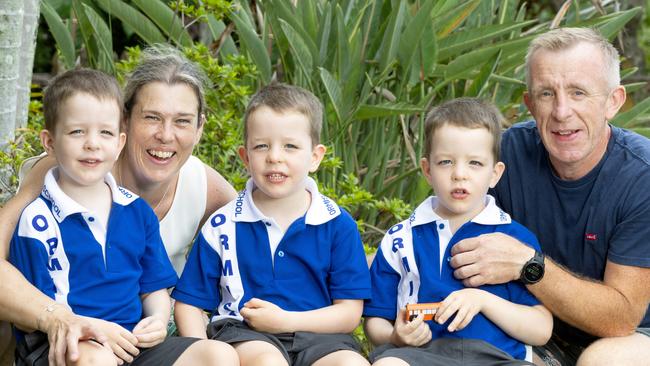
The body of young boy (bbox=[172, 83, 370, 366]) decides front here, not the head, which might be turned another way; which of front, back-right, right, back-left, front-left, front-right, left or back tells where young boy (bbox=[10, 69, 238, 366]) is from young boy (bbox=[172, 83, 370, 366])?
right

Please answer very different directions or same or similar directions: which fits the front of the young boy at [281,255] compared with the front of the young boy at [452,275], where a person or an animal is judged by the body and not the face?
same or similar directions

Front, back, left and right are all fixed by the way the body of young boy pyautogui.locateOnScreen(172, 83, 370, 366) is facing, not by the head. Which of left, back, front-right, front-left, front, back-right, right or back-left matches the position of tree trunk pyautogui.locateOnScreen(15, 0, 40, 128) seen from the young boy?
back-right

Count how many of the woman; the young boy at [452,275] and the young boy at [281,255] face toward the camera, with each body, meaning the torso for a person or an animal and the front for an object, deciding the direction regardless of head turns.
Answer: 3

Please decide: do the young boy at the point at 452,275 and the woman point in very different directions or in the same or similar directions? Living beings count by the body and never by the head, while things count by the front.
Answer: same or similar directions

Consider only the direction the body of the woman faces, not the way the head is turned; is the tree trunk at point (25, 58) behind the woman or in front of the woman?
behind

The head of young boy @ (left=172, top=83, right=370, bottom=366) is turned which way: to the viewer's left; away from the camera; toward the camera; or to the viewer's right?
toward the camera

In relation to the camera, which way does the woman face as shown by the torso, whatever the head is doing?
toward the camera

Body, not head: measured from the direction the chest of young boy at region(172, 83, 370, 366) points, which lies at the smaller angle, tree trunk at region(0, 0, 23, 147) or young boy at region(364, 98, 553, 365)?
the young boy

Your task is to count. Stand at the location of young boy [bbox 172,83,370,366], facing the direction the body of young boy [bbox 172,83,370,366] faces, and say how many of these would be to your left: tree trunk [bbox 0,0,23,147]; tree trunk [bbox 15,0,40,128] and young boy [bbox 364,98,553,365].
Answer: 1

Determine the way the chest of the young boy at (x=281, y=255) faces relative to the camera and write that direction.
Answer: toward the camera

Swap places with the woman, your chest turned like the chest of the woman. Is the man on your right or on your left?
on your left

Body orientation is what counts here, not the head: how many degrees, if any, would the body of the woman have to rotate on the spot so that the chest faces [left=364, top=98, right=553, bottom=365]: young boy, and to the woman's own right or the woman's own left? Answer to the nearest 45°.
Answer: approximately 45° to the woman's own left

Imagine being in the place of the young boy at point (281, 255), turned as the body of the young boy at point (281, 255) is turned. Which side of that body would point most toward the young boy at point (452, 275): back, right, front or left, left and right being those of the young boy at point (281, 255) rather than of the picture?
left
